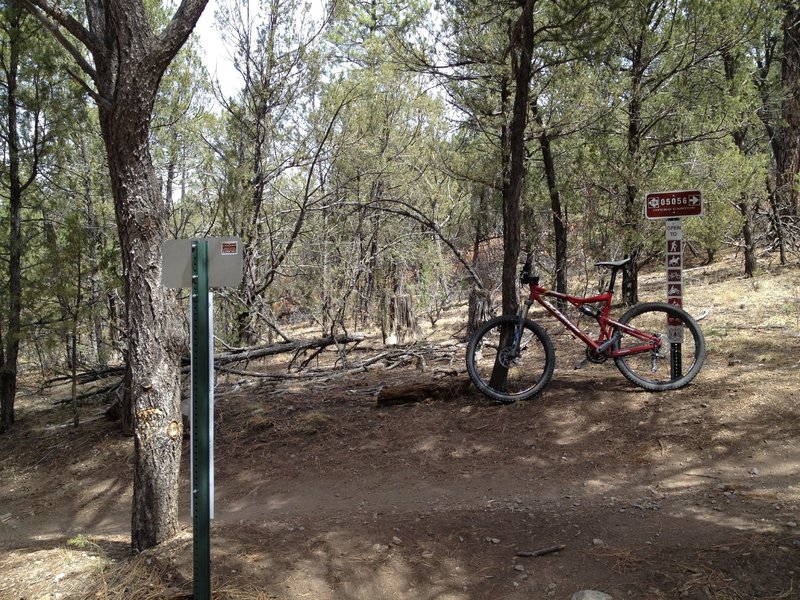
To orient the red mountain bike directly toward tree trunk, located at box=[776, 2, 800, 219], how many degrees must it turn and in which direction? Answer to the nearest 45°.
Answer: approximately 135° to its right

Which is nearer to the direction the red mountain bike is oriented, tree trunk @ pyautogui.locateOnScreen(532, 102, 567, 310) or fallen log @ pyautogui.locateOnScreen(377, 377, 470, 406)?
the fallen log

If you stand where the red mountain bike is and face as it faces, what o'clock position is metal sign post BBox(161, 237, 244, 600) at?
The metal sign post is roughly at 10 o'clock from the red mountain bike.

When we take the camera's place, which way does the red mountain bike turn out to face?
facing to the left of the viewer

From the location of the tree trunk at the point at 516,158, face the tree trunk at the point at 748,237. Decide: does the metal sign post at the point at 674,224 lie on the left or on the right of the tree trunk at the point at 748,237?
right

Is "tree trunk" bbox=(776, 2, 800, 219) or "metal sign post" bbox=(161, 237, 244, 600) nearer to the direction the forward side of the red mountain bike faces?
the metal sign post

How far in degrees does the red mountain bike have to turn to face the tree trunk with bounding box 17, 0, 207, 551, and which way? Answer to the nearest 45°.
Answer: approximately 45° to its left

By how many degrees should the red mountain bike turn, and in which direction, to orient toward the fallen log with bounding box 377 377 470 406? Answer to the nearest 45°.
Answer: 0° — it already faces it

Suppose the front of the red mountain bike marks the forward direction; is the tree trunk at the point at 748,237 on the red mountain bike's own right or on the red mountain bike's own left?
on the red mountain bike's own right

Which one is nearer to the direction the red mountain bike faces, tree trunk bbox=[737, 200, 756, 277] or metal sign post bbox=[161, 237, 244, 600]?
the metal sign post

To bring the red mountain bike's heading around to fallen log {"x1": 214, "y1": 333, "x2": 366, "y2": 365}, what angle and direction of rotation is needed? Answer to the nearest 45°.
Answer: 0° — it already faces it

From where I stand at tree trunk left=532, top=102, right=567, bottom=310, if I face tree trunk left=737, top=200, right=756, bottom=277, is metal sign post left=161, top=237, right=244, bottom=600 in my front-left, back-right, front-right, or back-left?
back-right
